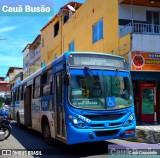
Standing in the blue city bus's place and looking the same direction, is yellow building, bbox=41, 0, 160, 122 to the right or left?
on its left

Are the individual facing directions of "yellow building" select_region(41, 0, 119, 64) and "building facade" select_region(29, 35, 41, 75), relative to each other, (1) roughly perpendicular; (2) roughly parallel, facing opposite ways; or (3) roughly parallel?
roughly parallel

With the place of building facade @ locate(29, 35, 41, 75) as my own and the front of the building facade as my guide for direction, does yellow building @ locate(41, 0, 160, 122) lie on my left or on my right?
on my left

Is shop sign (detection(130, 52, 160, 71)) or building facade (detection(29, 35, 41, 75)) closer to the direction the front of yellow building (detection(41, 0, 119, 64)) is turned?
the shop sign

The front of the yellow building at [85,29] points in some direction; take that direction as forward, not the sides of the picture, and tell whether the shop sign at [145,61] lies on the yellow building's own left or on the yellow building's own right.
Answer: on the yellow building's own left

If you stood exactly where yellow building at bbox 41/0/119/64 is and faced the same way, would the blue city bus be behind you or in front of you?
in front

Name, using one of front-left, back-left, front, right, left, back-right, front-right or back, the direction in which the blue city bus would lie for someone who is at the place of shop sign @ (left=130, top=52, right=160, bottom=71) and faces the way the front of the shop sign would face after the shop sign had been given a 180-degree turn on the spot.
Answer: left

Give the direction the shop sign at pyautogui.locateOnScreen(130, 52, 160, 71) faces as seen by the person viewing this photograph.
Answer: facing the viewer

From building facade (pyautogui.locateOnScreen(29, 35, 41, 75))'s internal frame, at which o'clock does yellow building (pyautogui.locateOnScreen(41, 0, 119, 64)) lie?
The yellow building is roughly at 10 o'clock from the building facade.

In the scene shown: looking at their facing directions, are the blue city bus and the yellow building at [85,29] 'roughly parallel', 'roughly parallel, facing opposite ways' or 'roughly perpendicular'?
roughly perpendicular

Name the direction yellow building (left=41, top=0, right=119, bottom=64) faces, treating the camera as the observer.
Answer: facing the viewer and to the left of the viewer

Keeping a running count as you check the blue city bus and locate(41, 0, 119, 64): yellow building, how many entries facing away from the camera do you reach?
0
